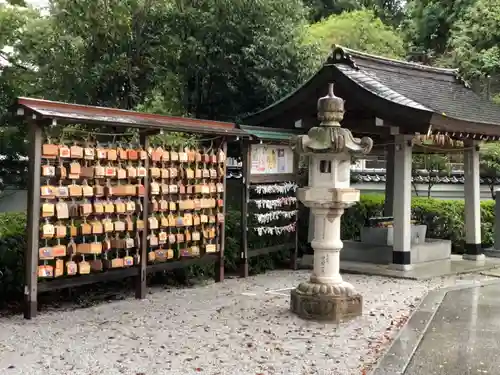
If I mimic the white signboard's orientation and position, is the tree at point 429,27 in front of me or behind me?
behind

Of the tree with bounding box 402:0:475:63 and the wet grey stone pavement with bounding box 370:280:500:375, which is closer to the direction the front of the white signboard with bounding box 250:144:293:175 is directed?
the wet grey stone pavement

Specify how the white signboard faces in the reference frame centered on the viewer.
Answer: facing the viewer

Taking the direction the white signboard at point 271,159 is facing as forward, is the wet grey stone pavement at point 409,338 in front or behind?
in front

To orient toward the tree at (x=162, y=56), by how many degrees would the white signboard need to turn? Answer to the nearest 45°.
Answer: approximately 135° to its right

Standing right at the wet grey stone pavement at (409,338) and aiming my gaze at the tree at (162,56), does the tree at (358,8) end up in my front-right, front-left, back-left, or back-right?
front-right

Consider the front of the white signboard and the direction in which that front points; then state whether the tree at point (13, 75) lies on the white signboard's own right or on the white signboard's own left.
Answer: on the white signboard's own right

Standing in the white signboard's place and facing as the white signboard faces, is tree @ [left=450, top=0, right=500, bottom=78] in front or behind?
behind
